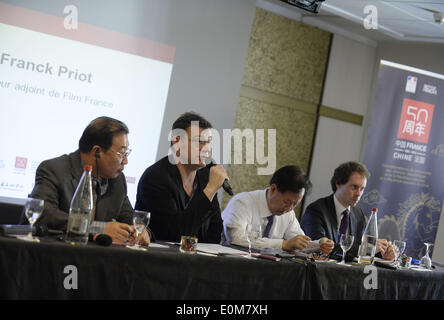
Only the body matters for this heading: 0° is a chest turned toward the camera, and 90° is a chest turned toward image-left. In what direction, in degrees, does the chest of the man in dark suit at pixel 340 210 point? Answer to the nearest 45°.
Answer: approximately 315°

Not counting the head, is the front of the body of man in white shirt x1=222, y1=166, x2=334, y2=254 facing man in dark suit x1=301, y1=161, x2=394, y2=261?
no

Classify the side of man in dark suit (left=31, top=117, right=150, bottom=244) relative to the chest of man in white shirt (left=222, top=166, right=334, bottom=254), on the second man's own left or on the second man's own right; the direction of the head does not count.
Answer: on the second man's own right

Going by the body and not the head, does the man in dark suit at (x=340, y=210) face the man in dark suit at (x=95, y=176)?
no

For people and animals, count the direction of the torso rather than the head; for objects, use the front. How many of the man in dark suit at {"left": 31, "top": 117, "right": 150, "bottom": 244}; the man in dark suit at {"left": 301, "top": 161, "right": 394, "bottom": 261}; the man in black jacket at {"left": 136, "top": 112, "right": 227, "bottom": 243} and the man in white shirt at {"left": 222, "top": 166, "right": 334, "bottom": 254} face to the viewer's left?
0

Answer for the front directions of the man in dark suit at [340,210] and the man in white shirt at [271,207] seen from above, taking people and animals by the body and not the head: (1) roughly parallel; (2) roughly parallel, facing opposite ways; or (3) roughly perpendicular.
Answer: roughly parallel

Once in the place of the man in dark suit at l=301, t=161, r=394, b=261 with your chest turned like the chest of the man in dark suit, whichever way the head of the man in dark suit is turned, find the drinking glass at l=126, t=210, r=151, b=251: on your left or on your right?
on your right

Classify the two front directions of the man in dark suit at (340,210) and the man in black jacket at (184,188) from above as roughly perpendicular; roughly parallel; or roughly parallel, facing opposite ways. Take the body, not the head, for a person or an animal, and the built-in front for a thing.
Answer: roughly parallel

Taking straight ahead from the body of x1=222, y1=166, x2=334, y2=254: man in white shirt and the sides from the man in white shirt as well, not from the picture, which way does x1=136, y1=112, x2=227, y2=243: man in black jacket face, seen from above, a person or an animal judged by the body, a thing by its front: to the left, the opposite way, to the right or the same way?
the same way

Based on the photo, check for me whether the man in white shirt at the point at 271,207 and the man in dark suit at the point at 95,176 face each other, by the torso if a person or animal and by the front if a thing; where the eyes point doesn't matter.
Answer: no

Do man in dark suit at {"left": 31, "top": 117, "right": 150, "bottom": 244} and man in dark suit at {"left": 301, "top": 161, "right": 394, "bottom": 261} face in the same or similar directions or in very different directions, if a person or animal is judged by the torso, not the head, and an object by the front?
same or similar directions

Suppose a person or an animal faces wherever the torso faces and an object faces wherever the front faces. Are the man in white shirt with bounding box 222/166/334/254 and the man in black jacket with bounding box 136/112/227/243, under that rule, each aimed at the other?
no

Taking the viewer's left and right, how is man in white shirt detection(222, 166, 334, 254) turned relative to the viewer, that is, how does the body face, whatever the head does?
facing the viewer and to the right of the viewer

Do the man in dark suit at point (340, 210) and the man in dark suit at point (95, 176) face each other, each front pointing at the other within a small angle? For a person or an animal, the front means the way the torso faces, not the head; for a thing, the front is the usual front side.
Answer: no

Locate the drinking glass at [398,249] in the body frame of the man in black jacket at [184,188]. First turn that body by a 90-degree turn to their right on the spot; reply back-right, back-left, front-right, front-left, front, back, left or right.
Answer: back-left

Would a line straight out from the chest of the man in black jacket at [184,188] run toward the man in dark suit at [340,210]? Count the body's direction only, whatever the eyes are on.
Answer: no

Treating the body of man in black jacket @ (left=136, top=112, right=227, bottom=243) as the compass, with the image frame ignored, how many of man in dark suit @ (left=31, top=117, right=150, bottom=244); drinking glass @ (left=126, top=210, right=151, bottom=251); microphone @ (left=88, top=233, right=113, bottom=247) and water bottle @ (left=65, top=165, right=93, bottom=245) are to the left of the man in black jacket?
0
